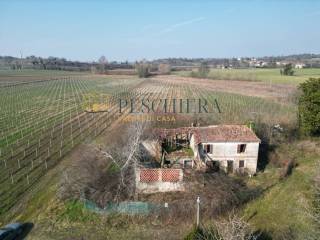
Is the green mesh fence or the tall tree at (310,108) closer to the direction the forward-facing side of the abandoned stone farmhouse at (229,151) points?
the green mesh fence

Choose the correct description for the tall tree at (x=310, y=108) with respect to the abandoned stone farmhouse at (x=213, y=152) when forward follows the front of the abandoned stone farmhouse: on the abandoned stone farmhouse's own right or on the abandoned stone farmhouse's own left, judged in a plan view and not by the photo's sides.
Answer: on the abandoned stone farmhouse's own left

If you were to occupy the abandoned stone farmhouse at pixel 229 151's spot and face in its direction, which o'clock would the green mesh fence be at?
The green mesh fence is roughly at 1 o'clock from the abandoned stone farmhouse.

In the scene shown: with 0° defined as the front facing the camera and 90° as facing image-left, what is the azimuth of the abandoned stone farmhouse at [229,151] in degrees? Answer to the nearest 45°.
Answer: approximately 0°

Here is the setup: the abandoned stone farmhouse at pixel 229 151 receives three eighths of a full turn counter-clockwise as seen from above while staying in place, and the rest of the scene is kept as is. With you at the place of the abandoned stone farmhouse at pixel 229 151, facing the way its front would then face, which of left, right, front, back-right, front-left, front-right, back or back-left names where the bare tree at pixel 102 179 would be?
back

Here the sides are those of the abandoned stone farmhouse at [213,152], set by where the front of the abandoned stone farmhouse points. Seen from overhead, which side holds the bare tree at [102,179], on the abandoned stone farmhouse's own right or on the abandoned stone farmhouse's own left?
on the abandoned stone farmhouse's own right

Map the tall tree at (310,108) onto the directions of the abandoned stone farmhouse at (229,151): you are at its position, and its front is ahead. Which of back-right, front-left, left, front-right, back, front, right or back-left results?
back-left

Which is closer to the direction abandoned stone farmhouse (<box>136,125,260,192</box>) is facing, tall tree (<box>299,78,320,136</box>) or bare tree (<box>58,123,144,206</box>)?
the bare tree
